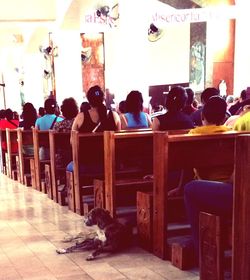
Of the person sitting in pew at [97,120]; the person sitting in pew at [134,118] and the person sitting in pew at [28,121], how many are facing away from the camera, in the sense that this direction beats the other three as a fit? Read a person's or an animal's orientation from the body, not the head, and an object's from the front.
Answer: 3

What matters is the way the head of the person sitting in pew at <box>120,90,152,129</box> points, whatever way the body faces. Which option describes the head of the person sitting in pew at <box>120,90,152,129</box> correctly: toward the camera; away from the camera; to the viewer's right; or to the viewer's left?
away from the camera

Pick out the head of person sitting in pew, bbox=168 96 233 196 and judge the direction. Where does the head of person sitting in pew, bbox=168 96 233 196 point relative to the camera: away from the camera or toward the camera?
away from the camera

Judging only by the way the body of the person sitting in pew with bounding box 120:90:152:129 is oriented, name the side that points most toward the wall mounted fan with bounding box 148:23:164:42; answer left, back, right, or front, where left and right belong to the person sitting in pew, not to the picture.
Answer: front

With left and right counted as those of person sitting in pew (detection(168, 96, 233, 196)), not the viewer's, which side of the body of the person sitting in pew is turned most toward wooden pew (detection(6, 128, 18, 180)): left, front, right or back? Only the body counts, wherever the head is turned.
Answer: front

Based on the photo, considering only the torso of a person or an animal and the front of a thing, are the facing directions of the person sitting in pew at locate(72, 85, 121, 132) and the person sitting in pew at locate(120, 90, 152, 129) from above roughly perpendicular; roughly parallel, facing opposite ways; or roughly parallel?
roughly parallel

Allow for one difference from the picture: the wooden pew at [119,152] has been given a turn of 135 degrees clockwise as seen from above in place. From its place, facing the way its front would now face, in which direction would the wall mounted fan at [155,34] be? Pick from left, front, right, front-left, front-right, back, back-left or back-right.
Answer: left

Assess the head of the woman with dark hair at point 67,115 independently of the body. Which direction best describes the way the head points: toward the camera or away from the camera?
away from the camera

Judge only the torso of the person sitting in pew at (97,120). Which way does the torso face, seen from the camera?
away from the camera

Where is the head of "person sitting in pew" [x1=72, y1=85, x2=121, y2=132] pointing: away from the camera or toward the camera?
away from the camera

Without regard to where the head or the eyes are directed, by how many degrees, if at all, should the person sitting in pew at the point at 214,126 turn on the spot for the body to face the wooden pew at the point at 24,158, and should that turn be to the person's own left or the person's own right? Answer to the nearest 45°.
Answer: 0° — they already face it

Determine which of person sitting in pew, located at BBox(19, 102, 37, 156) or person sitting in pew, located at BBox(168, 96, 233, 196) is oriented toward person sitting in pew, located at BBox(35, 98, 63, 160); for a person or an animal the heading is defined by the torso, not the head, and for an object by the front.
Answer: person sitting in pew, located at BBox(168, 96, 233, 196)

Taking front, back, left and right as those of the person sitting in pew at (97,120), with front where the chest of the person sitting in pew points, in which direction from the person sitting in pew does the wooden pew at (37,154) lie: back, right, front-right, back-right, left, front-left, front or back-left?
front-left

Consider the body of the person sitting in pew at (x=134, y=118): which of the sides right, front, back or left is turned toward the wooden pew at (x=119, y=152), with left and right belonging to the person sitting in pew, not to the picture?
back

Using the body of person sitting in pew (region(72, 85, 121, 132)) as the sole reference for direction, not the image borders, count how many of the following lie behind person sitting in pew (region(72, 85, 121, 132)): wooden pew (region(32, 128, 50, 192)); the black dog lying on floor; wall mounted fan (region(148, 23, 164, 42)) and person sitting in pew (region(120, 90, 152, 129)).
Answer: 1

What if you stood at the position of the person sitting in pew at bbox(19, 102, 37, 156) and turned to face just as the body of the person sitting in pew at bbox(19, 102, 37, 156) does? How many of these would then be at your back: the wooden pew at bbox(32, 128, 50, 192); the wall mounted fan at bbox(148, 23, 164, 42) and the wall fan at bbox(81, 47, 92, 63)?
1

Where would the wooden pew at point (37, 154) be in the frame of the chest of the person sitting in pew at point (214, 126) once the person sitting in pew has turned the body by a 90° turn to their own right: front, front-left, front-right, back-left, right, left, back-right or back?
left

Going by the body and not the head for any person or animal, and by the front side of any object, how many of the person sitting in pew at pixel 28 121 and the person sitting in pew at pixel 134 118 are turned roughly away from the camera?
2
